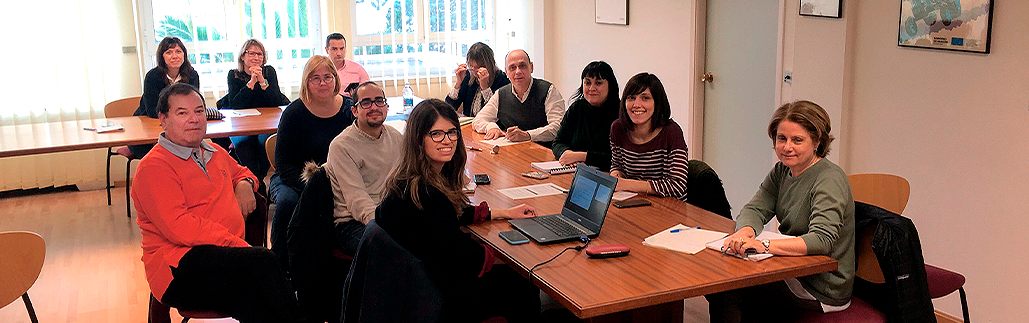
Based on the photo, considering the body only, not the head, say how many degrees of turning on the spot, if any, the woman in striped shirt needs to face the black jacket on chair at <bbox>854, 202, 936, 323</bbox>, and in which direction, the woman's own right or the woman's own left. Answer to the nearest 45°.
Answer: approximately 90° to the woman's own left

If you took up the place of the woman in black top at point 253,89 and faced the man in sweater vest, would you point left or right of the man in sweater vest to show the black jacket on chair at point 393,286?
right

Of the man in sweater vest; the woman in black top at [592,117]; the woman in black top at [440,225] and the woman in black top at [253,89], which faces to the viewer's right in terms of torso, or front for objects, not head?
the woman in black top at [440,225]

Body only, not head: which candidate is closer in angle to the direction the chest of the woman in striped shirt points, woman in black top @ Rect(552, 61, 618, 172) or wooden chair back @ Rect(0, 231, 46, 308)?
the wooden chair back

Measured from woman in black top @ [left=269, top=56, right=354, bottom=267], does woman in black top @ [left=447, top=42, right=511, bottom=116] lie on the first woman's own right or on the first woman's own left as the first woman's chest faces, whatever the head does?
on the first woman's own left

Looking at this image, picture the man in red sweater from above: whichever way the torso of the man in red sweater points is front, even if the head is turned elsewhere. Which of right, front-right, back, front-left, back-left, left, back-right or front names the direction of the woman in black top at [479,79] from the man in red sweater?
left

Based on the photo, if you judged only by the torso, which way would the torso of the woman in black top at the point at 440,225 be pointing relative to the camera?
to the viewer's right

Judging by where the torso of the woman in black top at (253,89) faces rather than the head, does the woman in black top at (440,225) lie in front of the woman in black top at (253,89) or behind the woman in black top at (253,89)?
in front

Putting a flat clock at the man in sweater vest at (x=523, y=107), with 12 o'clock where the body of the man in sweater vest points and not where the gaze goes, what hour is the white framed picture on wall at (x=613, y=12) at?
The white framed picture on wall is roughly at 7 o'clock from the man in sweater vest.

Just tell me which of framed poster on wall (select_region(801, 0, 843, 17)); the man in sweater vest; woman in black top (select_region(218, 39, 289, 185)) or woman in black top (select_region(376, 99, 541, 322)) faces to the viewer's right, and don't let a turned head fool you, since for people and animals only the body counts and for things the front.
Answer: woman in black top (select_region(376, 99, 541, 322))

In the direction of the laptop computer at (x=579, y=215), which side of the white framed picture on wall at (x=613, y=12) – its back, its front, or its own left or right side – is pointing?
front

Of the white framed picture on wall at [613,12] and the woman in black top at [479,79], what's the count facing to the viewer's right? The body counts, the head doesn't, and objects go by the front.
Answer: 0

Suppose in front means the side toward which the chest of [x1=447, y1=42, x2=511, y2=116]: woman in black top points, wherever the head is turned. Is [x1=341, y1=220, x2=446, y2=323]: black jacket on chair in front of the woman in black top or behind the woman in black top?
in front

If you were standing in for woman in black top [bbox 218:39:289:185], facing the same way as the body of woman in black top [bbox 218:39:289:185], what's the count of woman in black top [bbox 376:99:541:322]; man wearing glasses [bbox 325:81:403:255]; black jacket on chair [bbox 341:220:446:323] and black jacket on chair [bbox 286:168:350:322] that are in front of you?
4
